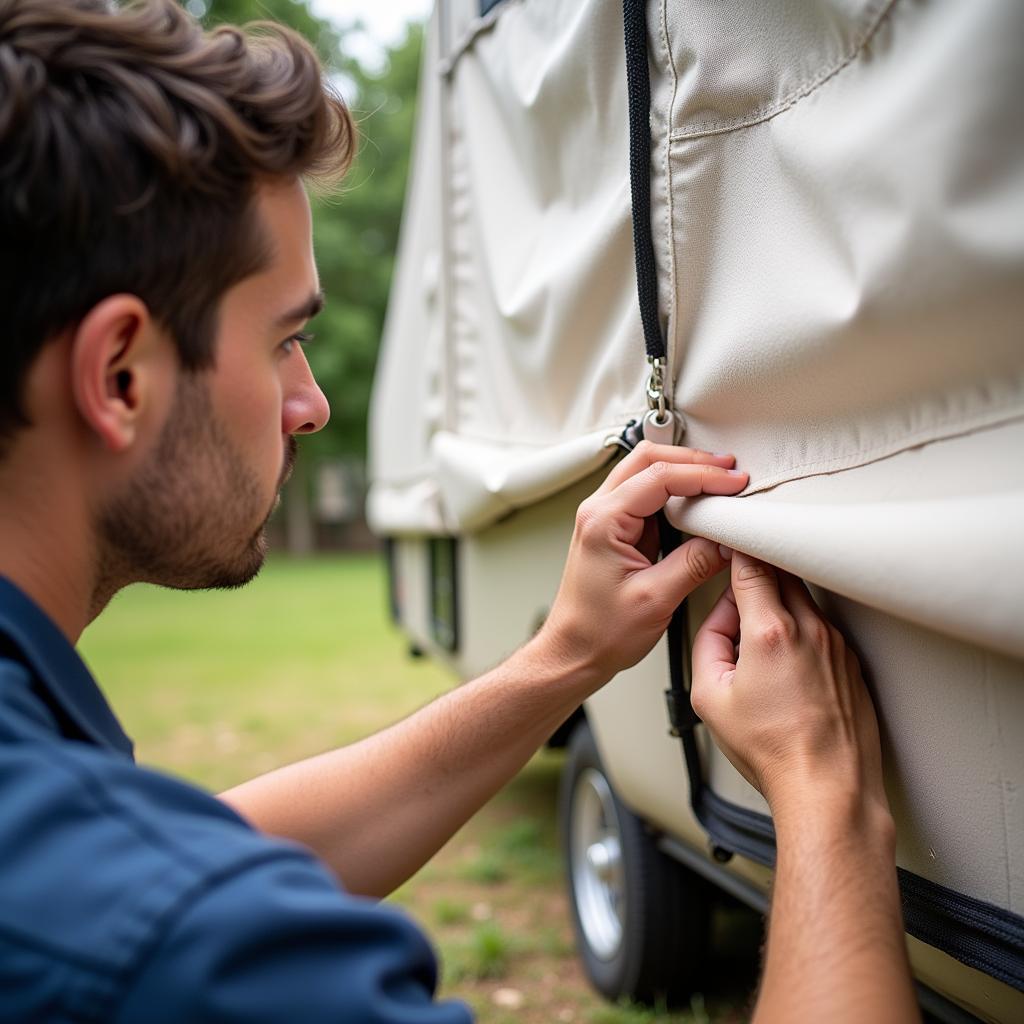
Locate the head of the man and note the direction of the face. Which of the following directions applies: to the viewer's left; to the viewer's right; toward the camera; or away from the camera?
to the viewer's right

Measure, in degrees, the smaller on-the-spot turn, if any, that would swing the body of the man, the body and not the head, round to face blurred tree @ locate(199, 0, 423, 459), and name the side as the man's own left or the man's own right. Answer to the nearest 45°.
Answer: approximately 45° to the man's own left

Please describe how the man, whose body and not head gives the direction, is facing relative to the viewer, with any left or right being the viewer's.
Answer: facing away from the viewer and to the right of the viewer
